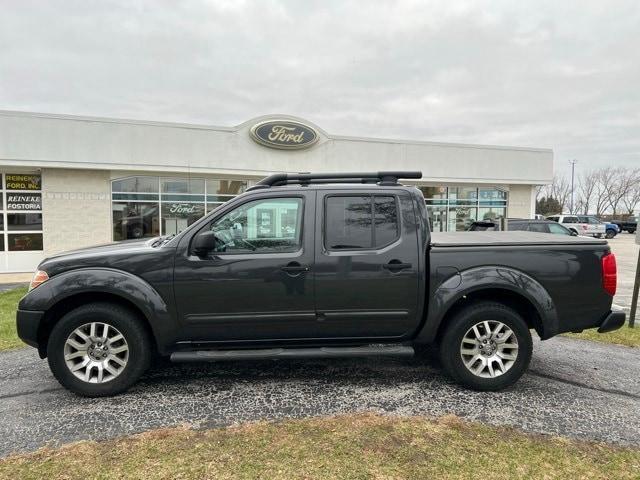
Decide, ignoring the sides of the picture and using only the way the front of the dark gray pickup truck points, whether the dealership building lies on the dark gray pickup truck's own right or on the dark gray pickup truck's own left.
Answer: on the dark gray pickup truck's own right

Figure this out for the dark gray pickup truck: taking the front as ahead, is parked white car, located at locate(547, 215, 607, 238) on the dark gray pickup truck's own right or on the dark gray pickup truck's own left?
on the dark gray pickup truck's own right

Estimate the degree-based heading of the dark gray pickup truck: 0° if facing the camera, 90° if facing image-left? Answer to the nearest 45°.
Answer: approximately 90°

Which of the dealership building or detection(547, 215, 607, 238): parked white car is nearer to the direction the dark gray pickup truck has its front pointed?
the dealership building
